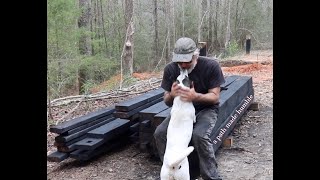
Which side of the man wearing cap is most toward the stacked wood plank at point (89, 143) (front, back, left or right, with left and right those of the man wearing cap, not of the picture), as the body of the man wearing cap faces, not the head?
right

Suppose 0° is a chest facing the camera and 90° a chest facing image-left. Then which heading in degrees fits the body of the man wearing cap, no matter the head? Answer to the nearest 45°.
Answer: approximately 45°

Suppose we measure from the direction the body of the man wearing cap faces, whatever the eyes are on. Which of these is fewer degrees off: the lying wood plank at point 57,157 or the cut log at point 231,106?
the lying wood plank

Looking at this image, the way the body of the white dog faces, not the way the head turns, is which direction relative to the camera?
away from the camera
